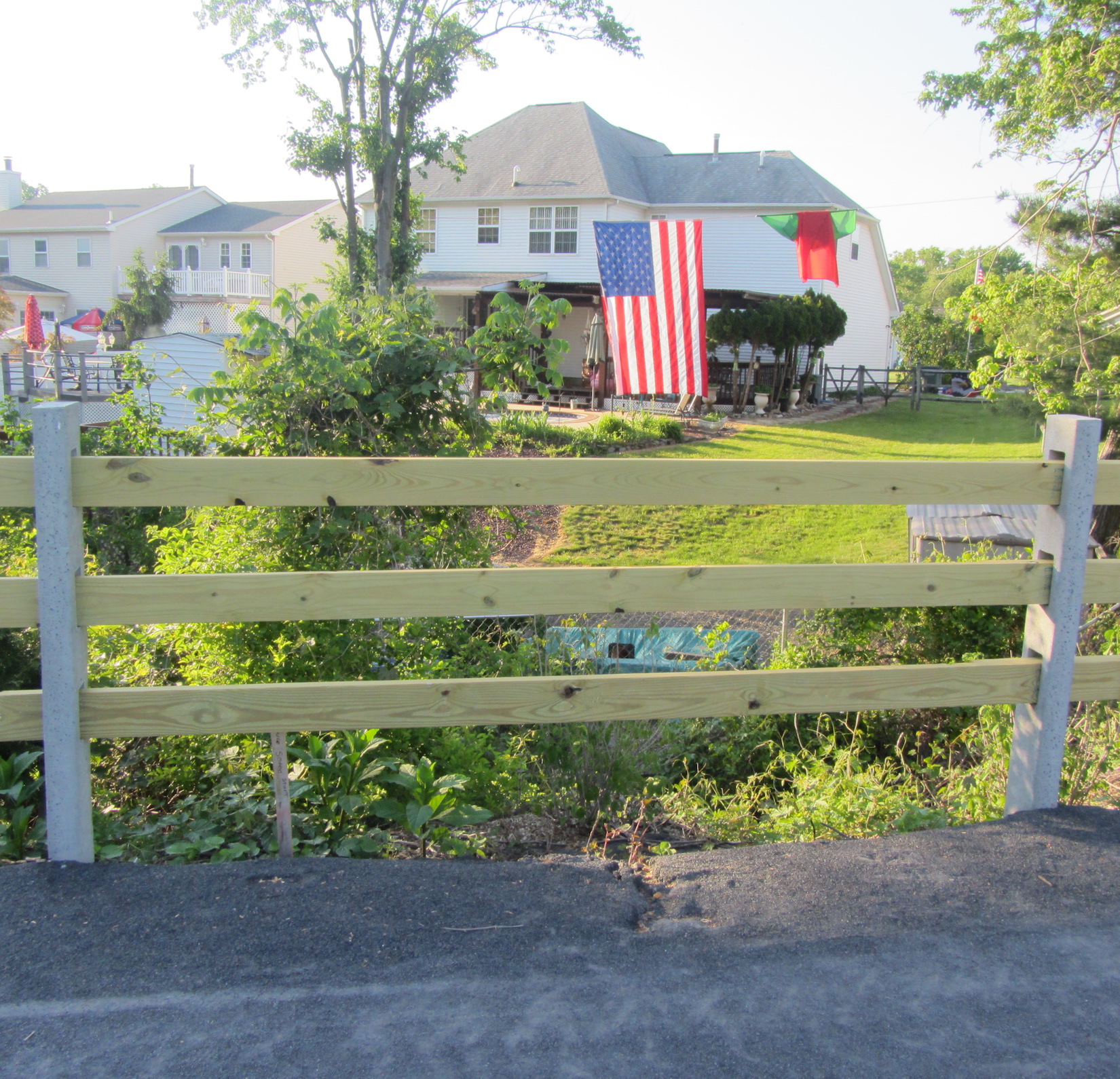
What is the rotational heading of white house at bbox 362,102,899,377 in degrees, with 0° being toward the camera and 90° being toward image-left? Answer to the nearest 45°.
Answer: approximately 180°

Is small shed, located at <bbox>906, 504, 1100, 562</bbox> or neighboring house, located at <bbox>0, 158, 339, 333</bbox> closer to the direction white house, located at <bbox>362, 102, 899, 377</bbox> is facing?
the neighboring house

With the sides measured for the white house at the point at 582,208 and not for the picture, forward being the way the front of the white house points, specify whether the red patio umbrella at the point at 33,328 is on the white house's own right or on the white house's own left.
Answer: on the white house's own left

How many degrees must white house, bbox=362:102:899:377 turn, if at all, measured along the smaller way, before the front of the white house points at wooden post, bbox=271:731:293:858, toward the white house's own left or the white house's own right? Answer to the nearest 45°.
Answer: approximately 180°

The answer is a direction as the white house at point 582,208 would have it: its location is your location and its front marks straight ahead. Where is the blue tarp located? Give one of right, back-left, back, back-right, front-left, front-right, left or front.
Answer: back

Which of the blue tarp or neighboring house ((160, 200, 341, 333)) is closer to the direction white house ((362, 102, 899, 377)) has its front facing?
the neighboring house

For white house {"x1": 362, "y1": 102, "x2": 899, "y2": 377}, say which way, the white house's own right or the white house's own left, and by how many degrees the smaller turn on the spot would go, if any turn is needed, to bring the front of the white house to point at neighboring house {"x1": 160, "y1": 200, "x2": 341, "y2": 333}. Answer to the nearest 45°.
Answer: approximately 45° to the white house's own left

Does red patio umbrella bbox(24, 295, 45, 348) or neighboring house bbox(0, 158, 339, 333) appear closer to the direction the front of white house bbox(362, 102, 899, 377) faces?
the neighboring house

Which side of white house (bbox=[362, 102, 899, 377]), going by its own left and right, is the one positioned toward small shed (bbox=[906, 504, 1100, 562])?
back
